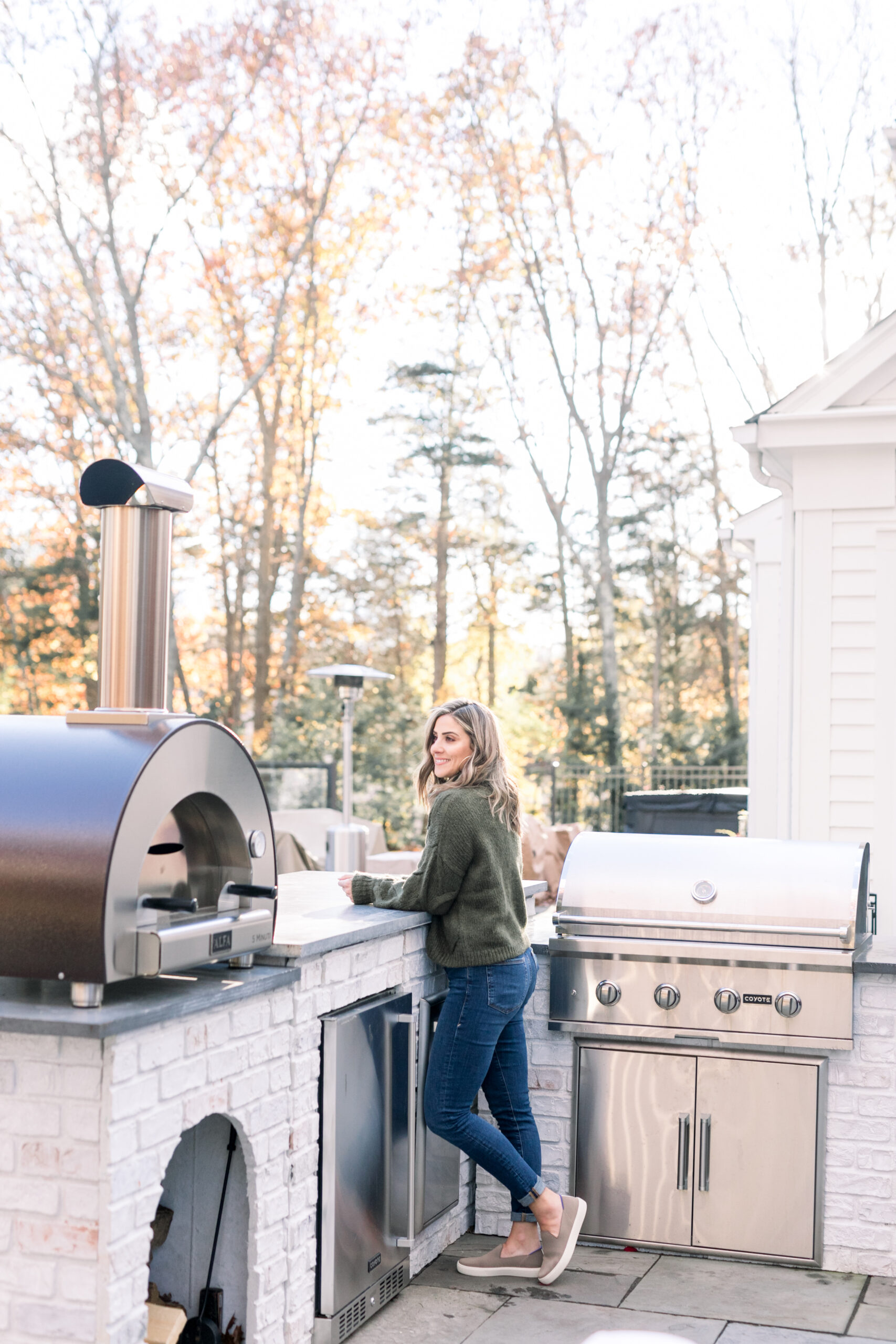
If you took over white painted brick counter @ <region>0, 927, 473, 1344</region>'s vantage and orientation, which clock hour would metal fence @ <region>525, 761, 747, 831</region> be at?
The metal fence is roughly at 8 o'clock from the white painted brick counter.

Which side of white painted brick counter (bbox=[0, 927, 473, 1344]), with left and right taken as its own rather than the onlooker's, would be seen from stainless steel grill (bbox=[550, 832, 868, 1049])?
left

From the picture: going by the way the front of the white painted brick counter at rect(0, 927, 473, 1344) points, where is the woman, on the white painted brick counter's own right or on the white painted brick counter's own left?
on the white painted brick counter's own left

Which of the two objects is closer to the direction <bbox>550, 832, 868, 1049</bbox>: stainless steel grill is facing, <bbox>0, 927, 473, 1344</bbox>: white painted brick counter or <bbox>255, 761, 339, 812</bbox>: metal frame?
the white painted brick counter

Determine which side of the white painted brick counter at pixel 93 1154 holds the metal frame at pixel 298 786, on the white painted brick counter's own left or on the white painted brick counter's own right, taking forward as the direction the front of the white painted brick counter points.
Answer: on the white painted brick counter's own left

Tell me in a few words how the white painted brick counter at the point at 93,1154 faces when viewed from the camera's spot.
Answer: facing the viewer and to the right of the viewer

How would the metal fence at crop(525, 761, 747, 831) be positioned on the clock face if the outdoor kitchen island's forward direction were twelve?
The metal fence is roughly at 6 o'clock from the outdoor kitchen island.

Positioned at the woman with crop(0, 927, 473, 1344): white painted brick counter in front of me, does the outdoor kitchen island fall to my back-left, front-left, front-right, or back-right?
back-left

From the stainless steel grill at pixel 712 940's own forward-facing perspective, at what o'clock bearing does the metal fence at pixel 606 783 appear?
The metal fence is roughly at 6 o'clock from the stainless steel grill.

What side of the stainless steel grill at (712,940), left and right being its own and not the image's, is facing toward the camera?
front

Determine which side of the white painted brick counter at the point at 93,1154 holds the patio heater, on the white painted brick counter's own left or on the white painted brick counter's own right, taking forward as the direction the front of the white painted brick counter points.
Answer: on the white painted brick counter's own left

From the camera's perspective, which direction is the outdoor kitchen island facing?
toward the camera
